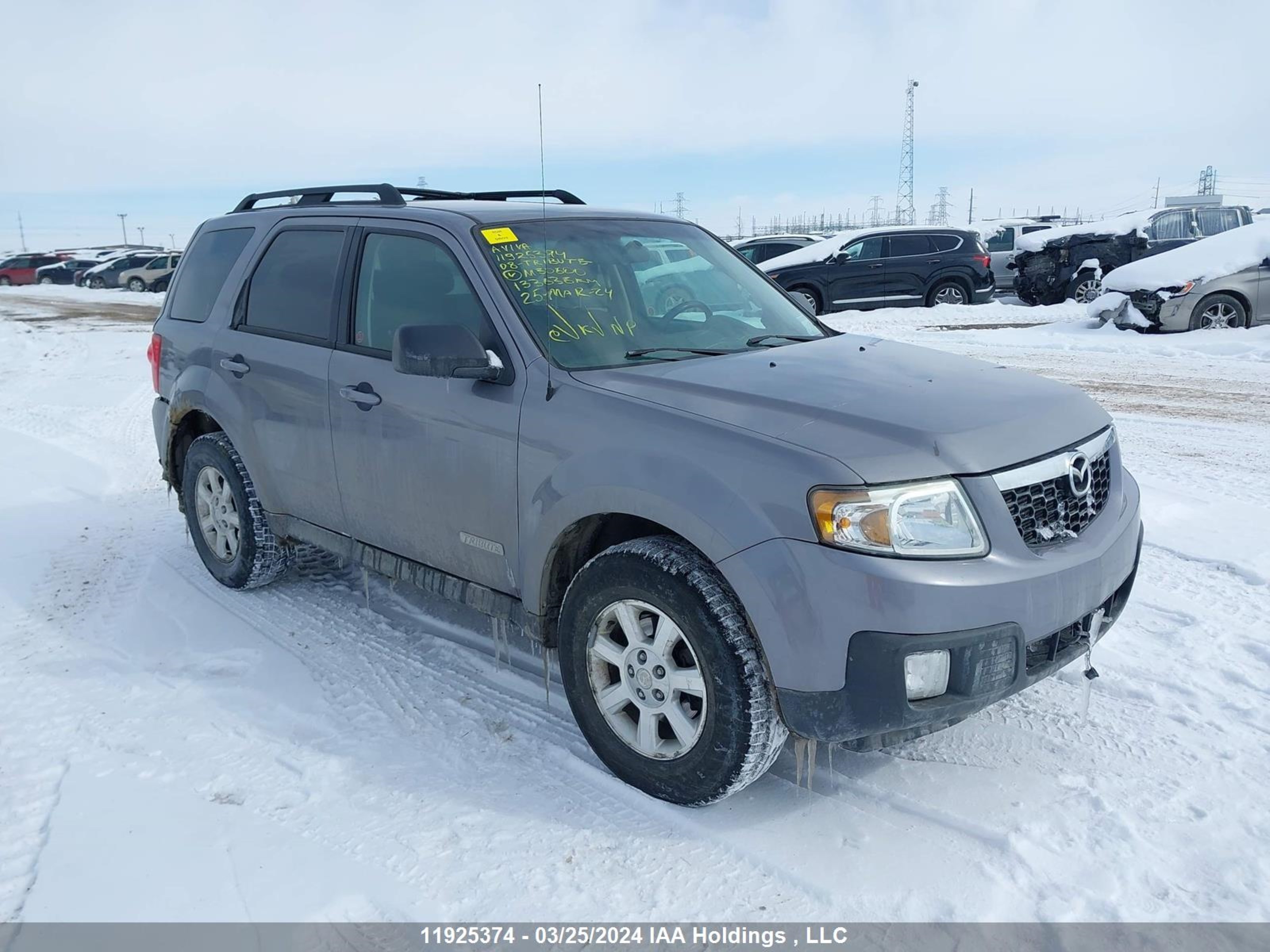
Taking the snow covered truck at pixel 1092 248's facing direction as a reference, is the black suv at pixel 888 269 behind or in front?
in front

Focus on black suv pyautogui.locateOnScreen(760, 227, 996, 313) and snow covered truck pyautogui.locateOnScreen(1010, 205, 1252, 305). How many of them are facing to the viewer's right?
0

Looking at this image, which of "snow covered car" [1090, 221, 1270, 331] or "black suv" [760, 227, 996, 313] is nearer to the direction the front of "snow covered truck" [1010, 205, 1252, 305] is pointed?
the black suv

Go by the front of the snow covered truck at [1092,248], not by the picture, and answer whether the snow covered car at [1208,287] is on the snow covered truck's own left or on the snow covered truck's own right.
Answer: on the snow covered truck's own left

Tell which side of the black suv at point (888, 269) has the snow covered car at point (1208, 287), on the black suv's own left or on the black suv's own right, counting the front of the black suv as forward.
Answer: on the black suv's own left

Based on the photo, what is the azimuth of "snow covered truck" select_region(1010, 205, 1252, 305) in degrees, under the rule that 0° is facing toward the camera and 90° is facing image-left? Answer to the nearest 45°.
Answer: approximately 45°

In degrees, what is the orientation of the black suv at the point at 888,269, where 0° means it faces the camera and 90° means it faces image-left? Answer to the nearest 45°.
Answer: approximately 90°

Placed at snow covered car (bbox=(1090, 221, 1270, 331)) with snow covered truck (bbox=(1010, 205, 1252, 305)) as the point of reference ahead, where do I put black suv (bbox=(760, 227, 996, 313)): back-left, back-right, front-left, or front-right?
front-left

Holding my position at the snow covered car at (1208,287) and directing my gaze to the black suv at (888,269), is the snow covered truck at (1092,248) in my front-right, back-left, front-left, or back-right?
front-right
